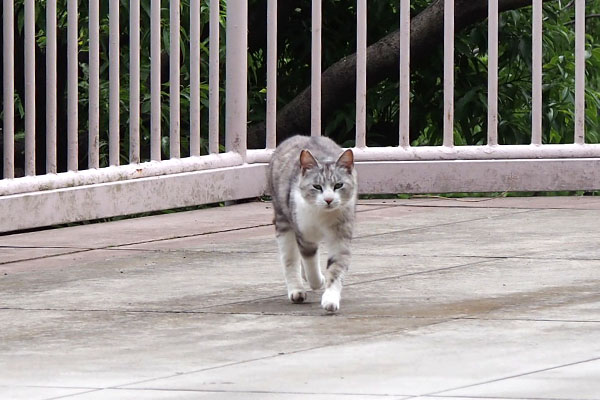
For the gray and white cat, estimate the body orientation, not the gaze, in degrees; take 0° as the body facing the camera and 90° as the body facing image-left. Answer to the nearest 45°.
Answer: approximately 0°

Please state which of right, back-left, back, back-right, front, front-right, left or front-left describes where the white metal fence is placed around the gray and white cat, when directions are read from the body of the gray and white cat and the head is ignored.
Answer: back

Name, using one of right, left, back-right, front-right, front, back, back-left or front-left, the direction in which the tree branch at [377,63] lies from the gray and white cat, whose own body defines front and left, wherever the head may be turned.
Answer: back
